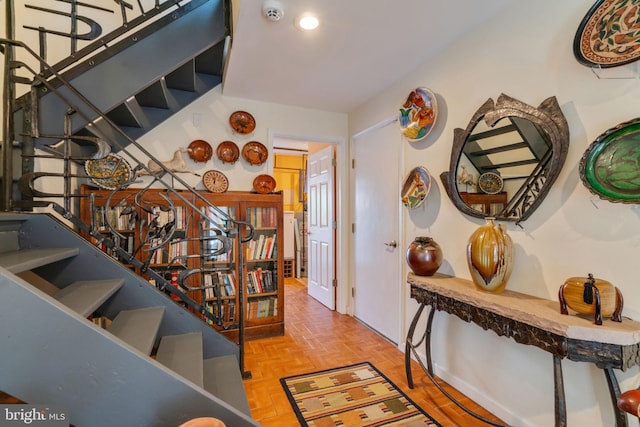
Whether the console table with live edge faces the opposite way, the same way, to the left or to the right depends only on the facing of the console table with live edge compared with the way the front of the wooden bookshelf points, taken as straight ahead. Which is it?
to the right

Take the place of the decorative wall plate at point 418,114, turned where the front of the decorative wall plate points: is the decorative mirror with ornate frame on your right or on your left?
on your left

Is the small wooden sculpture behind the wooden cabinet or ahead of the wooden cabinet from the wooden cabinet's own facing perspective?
ahead

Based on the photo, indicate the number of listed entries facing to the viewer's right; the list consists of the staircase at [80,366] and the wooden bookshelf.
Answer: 1

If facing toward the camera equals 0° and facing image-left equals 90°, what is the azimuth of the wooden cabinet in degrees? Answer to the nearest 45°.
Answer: approximately 0°

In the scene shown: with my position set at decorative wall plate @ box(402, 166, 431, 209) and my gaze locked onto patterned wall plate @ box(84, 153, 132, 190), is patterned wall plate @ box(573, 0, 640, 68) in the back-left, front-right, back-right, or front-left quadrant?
back-left

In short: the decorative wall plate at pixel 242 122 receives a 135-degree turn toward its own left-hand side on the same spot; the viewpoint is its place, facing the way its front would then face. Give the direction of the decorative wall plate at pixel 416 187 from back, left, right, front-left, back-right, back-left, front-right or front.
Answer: right

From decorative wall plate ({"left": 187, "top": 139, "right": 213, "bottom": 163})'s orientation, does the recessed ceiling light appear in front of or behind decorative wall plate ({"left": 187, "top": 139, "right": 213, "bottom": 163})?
in front

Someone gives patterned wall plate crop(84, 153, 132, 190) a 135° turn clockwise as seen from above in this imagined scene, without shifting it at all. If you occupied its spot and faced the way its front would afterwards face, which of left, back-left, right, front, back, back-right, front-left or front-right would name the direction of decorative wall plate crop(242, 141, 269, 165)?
back-right

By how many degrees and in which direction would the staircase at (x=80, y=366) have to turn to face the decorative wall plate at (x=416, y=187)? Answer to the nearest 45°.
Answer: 0° — it already faces it

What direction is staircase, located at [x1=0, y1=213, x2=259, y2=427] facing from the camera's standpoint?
to the viewer's right
